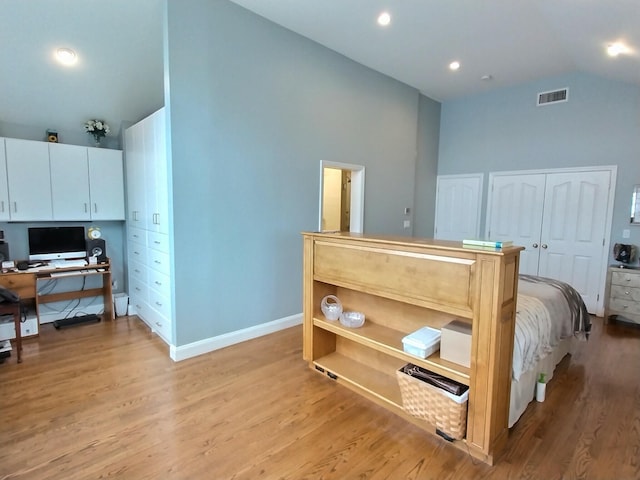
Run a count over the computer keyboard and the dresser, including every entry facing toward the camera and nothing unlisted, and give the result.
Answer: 2

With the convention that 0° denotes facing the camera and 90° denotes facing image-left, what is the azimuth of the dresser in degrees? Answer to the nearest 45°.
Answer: approximately 0°

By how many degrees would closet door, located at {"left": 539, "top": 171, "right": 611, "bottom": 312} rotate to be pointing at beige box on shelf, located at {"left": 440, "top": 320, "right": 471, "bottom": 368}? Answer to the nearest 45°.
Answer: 0° — it already faces it

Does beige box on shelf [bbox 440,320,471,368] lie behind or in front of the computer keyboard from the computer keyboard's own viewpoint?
in front

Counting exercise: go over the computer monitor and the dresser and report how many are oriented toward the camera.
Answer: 2

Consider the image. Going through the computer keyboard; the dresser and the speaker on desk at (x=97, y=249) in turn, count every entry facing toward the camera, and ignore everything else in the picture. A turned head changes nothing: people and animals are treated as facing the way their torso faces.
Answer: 3

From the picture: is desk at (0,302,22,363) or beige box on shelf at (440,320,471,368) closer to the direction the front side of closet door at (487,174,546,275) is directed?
the beige box on shelf

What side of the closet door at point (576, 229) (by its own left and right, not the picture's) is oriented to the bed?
front
